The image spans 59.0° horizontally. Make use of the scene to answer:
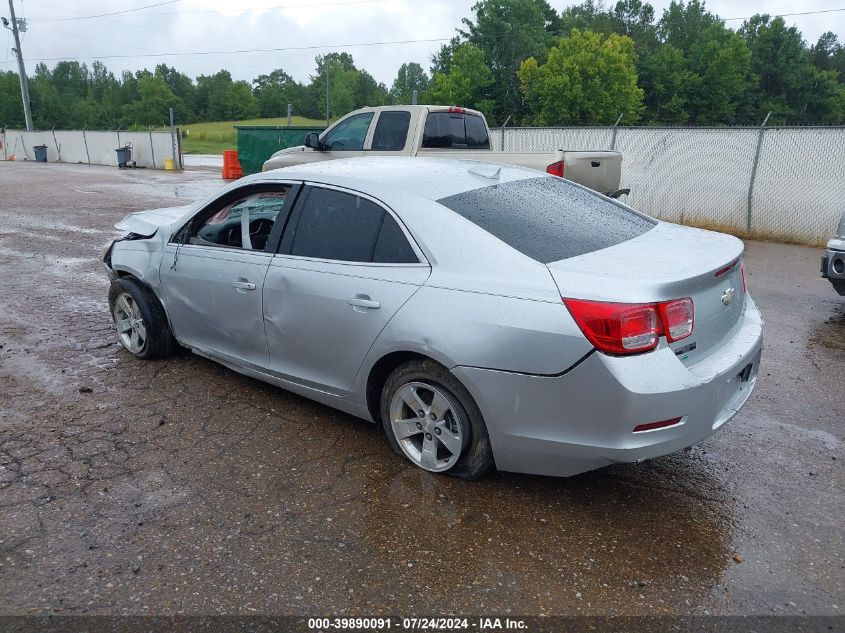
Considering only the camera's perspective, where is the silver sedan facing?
facing away from the viewer and to the left of the viewer

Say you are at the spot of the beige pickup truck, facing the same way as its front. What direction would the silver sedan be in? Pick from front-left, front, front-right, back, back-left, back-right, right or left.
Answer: back-left

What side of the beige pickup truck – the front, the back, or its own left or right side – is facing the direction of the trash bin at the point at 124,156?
front

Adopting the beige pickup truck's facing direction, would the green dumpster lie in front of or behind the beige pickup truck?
in front

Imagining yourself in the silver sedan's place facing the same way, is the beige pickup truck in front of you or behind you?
in front

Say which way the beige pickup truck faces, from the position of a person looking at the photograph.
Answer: facing away from the viewer and to the left of the viewer

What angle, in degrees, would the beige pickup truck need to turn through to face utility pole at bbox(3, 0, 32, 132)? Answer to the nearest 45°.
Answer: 0° — it already faces it

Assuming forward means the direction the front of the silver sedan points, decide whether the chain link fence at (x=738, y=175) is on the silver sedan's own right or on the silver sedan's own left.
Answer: on the silver sedan's own right

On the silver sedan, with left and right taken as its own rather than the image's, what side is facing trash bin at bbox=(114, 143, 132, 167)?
front

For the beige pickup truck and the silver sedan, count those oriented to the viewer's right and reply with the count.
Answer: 0
